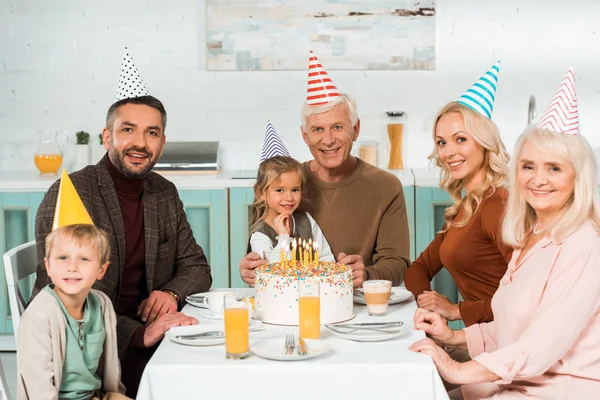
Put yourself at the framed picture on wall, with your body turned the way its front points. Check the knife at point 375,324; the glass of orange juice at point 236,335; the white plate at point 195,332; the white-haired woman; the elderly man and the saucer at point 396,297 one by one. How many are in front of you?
6

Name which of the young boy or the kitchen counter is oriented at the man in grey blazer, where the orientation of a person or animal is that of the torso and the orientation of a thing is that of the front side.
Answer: the kitchen counter

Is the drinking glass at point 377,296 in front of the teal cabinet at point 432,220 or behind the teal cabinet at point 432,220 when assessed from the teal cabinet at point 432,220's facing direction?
in front

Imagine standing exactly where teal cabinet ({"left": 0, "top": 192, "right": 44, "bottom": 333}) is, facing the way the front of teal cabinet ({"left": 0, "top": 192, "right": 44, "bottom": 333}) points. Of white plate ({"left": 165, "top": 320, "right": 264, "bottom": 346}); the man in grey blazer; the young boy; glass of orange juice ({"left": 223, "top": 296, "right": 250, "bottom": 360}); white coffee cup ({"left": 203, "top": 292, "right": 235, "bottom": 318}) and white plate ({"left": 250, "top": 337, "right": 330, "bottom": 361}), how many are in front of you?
6

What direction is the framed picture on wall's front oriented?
toward the camera

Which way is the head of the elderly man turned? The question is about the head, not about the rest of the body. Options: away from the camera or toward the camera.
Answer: toward the camera

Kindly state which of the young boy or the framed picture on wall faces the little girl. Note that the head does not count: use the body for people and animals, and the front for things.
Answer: the framed picture on wall

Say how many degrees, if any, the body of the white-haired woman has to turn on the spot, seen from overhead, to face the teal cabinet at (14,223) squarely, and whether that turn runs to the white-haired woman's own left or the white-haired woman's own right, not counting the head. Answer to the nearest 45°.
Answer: approximately 90° to the white-haired woman's own right

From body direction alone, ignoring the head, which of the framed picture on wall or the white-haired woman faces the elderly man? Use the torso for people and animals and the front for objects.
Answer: the framed picture on wall

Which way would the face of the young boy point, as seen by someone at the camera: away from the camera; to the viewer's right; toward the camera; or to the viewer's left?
toward the camera

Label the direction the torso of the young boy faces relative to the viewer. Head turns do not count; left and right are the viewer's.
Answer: facing the viewer and to the right of the viewer

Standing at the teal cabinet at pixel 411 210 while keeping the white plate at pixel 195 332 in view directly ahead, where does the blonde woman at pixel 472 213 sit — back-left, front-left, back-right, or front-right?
front-left

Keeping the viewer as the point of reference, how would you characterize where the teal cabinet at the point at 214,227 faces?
facing the viewer

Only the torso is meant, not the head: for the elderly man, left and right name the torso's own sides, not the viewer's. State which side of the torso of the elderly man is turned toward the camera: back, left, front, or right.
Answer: front

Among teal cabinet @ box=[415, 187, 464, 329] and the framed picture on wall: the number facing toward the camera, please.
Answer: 2

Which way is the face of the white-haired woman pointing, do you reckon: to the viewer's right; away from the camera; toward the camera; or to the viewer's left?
toward the camera

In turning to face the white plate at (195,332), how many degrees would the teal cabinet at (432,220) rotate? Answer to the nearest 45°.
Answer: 0° — it already faces it

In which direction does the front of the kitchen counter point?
toward the camera
